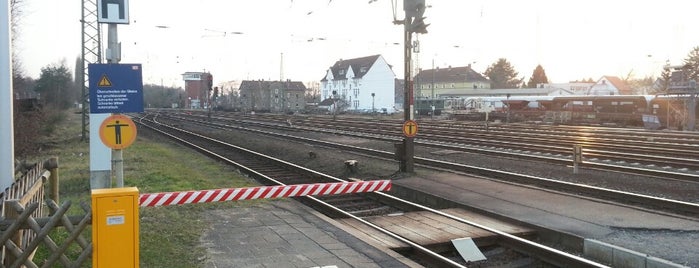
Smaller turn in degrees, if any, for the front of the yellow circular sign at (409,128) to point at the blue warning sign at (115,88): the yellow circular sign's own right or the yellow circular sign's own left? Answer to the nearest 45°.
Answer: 0° — it already faces it

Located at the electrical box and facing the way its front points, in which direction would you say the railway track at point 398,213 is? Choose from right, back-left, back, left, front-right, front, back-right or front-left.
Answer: back-left

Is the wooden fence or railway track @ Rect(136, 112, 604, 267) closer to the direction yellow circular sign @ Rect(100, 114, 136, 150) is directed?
the wooden fence

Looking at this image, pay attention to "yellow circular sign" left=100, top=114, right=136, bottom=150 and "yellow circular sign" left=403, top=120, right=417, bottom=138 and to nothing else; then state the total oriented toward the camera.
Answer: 2

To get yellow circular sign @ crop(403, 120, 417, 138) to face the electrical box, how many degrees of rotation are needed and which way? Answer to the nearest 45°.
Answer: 0° — it already faces it

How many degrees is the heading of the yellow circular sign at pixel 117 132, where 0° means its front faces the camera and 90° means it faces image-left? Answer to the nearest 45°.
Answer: approximately 0°
